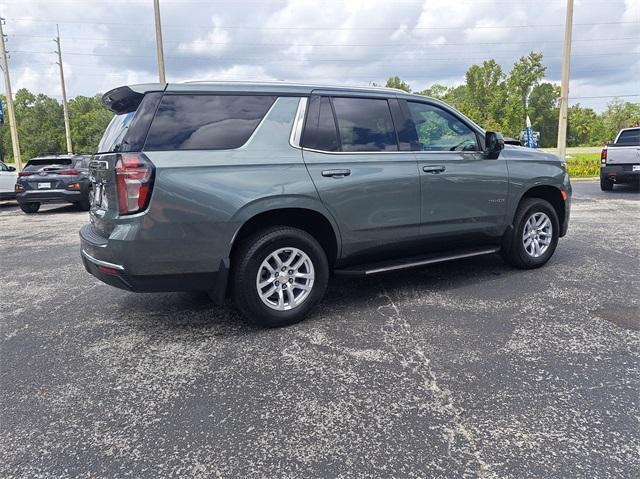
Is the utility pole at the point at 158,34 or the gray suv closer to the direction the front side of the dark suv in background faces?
the utility pole

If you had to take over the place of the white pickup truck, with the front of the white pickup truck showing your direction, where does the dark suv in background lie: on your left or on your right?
on your left

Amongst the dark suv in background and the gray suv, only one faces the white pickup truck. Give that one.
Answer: the gray suv

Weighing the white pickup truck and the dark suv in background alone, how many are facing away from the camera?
2

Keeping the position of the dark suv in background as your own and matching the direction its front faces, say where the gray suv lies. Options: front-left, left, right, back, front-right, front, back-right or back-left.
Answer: back

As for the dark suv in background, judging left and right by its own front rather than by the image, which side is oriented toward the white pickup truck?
right

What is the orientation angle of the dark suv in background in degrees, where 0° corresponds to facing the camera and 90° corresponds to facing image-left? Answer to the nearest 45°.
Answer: approximately 180°

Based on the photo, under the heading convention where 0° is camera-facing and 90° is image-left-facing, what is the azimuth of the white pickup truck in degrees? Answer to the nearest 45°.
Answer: approximately 180°

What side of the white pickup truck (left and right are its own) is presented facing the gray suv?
back

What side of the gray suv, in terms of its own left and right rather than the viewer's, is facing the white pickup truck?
front

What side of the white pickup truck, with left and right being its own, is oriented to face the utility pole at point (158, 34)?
left

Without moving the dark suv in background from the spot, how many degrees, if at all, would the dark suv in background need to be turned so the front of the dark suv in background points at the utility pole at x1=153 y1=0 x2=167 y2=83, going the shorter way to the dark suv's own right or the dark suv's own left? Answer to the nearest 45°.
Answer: approximately 45° to the dark suv's own right

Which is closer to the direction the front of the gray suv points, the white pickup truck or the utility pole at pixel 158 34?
the white pickup truck
